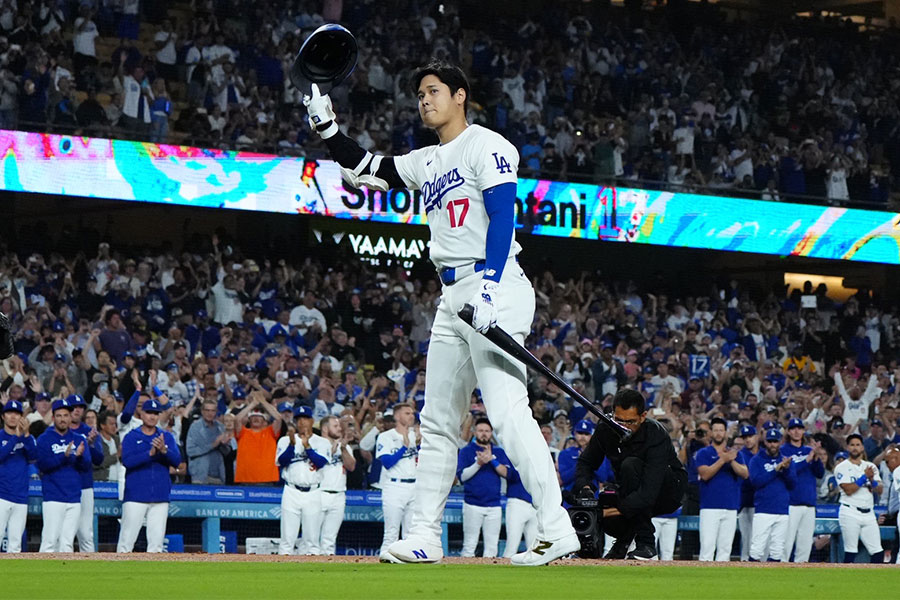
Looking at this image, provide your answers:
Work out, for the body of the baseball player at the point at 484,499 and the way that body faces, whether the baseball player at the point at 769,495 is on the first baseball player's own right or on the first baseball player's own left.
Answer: on the first baseball player's own left

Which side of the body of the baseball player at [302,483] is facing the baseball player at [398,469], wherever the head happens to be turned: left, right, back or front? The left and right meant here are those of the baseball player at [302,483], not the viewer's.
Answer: left

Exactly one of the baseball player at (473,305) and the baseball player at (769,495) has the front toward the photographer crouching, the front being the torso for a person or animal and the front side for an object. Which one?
the baseball player at (769,495)

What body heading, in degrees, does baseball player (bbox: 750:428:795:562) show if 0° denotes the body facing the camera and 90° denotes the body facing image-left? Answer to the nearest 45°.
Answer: approximately 0°

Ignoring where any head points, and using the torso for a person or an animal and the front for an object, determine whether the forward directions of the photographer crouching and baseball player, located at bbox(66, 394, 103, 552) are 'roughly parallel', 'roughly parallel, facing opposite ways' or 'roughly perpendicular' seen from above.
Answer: roughly perpendicular

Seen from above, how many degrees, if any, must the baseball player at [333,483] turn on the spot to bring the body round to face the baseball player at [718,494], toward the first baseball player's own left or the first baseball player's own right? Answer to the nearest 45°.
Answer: approximately 45° to the first baseball player's own left

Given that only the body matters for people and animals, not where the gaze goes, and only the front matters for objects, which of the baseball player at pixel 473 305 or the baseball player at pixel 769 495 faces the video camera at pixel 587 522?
the baseball player at pixel 769 495

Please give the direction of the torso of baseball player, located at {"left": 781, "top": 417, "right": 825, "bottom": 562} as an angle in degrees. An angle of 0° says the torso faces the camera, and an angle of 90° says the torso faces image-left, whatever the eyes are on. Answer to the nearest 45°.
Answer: approximately 0°
